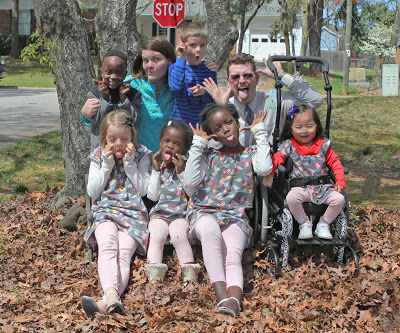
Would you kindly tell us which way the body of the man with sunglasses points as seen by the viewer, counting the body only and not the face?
toward the camera

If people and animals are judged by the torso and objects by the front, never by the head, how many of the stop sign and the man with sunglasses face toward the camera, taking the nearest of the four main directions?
2

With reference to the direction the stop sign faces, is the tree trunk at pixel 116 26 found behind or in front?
in front

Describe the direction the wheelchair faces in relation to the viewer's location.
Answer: facing the viewer

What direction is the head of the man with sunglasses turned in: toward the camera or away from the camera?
toward the camera

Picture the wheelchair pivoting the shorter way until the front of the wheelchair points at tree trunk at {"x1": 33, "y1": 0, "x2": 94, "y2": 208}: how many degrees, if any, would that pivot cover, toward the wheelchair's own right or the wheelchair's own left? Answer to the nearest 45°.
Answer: approximately 135° to the wheelchair's own right

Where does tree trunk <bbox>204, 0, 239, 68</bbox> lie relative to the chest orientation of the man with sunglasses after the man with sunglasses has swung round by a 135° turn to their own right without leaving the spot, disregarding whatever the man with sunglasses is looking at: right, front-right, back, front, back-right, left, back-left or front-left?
front-right

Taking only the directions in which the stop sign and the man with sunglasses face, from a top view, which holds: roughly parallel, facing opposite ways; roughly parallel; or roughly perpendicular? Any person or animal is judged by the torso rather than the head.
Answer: roughly parallel

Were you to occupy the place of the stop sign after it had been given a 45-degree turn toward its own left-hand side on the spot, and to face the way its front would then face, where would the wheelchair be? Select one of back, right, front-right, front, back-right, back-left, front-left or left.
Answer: front-right

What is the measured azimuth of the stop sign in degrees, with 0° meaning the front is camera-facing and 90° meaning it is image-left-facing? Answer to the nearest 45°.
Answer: approximately 0°

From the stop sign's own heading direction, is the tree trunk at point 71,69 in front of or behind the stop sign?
in front

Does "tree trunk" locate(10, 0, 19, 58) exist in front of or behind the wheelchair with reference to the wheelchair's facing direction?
behind
